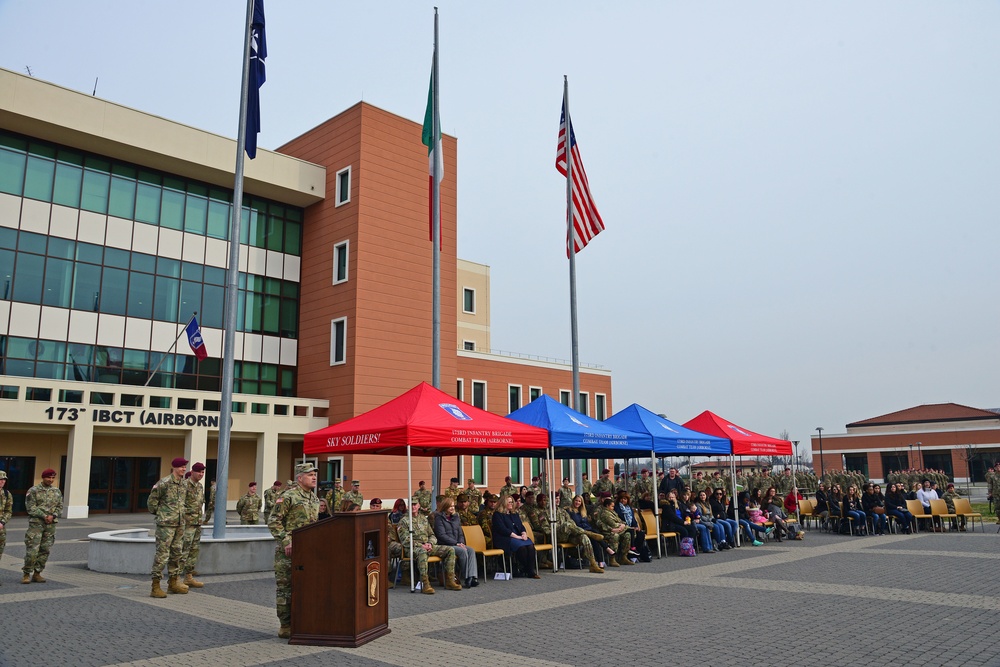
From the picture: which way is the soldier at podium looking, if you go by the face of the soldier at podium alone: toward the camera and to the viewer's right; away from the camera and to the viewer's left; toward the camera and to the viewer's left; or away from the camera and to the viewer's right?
toward the camera and to the viewer's right

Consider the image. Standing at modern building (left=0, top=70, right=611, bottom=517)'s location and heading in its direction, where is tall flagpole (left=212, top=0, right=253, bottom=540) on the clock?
The tall flagpole is roughly at 1 o'clock from the modern building.

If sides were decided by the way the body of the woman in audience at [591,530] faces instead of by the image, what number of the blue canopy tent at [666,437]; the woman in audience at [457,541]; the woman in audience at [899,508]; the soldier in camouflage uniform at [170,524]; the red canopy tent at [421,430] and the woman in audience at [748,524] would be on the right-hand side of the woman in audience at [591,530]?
3

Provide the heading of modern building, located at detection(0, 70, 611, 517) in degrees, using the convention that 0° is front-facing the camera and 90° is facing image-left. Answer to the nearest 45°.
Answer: approximately 315°

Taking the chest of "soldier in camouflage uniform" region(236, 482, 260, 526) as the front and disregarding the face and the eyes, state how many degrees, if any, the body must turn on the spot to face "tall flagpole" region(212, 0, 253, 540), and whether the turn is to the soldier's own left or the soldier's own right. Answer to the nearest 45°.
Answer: approximately 45° to the soldier's own right
